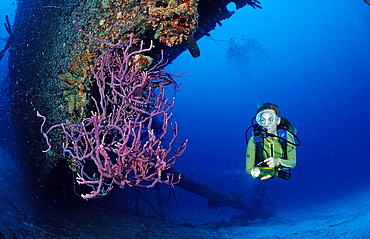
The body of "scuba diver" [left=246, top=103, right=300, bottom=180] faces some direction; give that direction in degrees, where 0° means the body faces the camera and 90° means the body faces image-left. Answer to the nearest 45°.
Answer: approximately 0°

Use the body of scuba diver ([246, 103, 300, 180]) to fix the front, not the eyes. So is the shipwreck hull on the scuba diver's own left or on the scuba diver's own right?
on the scuba diver's own right
